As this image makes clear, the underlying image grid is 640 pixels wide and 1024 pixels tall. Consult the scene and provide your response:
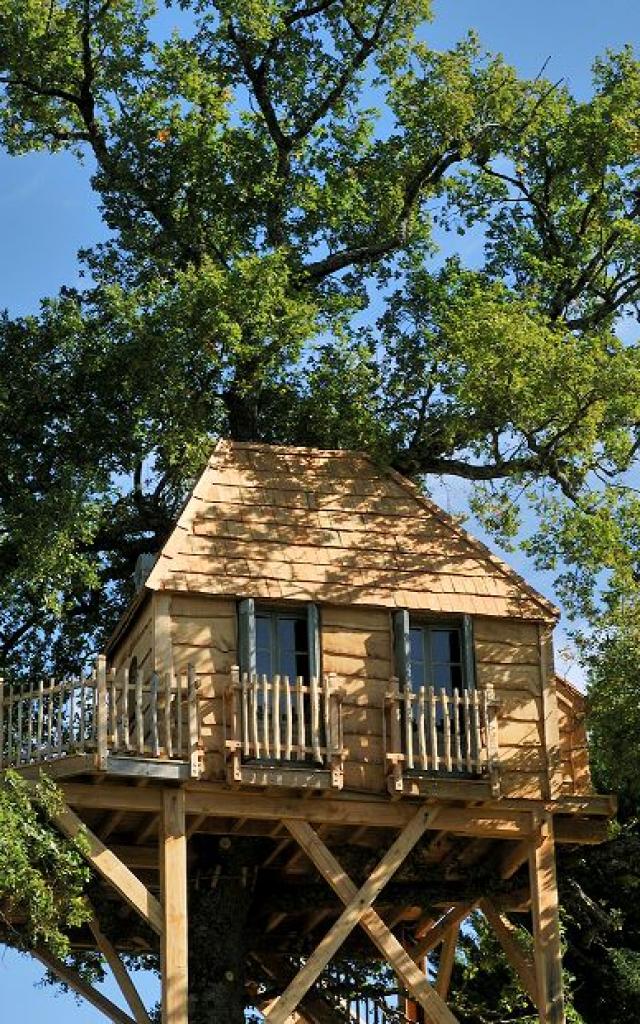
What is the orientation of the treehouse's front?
toward the camera
